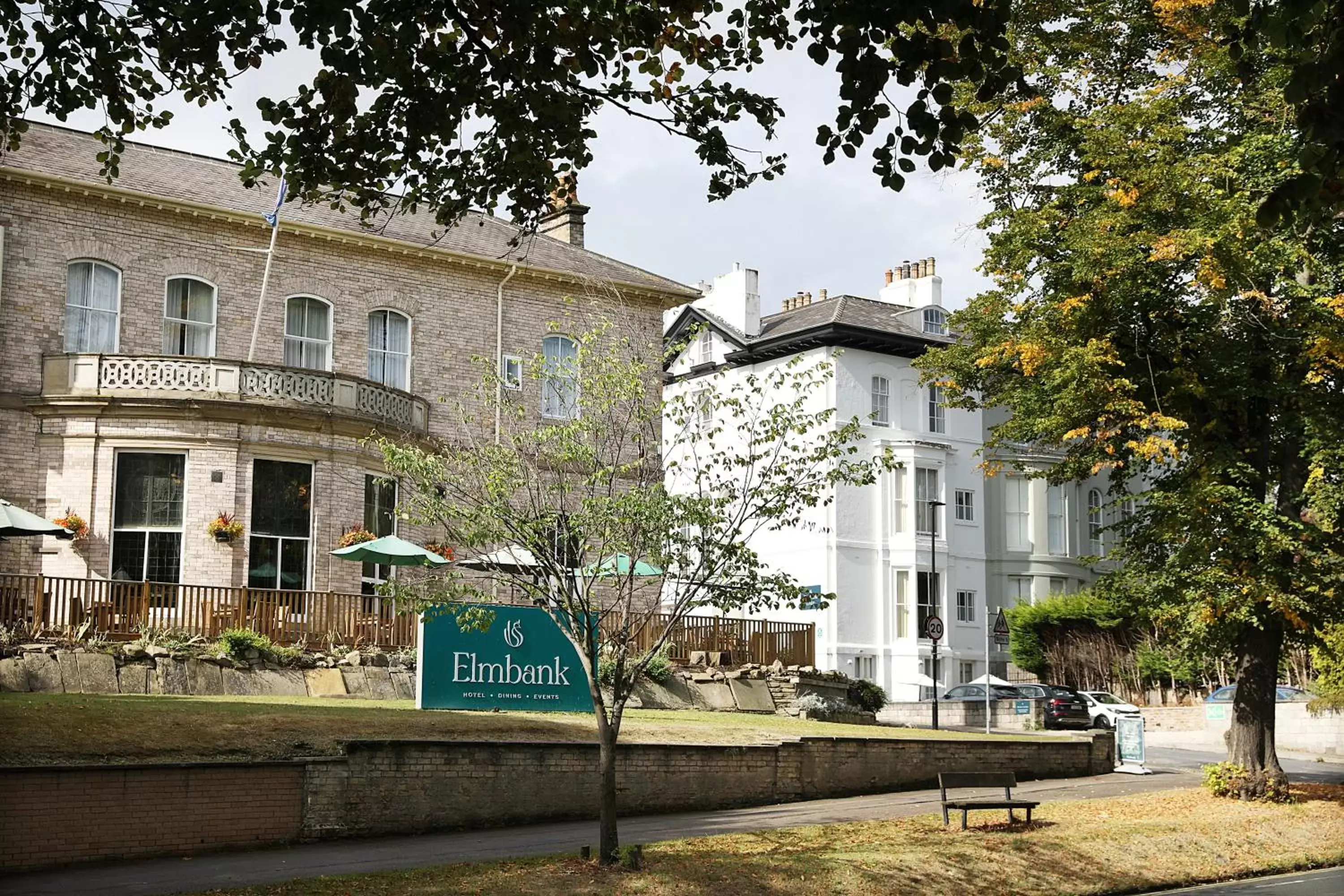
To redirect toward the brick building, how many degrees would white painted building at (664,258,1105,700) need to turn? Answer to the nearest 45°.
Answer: approximately 90° to its right

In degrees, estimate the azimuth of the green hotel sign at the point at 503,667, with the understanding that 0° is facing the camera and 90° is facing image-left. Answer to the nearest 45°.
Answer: approximately 0°

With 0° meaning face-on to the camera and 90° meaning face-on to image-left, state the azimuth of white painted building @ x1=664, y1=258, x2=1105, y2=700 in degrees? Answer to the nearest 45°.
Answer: approximately 315°

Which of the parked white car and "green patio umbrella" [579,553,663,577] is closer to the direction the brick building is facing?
the green patio umbrella

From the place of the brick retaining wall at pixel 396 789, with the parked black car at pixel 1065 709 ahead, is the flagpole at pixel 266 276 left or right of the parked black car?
left

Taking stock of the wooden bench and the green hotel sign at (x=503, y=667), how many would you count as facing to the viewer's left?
0

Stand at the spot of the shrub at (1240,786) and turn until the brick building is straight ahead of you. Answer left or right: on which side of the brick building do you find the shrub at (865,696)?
right

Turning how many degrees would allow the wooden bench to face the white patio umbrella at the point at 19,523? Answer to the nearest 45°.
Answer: approximately 135° to its right
